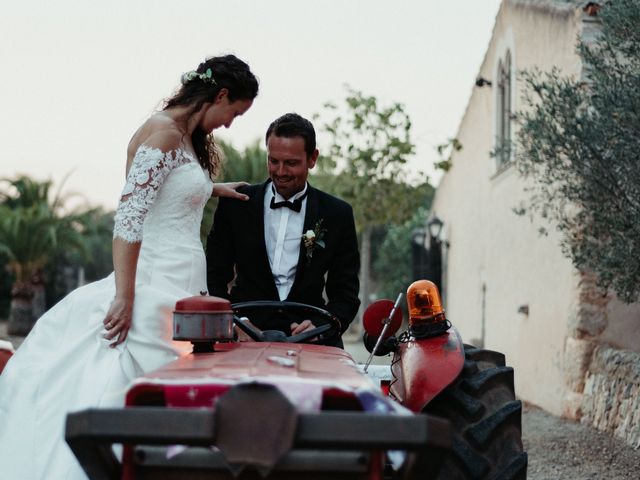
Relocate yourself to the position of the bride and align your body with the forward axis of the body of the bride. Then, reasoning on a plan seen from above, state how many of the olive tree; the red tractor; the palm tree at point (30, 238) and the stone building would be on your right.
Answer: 1

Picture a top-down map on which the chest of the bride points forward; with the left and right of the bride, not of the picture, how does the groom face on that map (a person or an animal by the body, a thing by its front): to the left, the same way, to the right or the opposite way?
to the right

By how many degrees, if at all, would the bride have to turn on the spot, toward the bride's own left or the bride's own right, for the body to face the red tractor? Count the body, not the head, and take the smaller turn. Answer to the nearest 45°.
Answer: approximately 90° to the bride's own right

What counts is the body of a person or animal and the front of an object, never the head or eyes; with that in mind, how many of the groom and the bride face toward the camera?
1

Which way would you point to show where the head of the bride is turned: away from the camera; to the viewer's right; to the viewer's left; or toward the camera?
to the viewer's right

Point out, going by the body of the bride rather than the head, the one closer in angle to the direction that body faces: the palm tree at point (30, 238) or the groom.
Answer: the groom

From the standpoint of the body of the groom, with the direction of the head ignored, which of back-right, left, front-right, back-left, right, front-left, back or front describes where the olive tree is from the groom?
back-left

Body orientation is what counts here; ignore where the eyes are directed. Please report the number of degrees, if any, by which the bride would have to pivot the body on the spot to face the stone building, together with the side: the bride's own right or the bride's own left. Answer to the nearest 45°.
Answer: approximately 45° to the bride's own left

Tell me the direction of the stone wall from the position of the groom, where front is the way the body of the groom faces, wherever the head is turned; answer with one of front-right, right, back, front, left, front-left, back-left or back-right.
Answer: back-left

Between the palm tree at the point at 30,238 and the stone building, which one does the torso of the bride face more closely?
the stone building

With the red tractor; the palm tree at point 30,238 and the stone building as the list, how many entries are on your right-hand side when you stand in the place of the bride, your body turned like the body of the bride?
1

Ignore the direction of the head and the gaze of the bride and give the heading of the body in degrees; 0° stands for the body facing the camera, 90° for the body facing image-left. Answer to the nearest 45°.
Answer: approximately 270°
